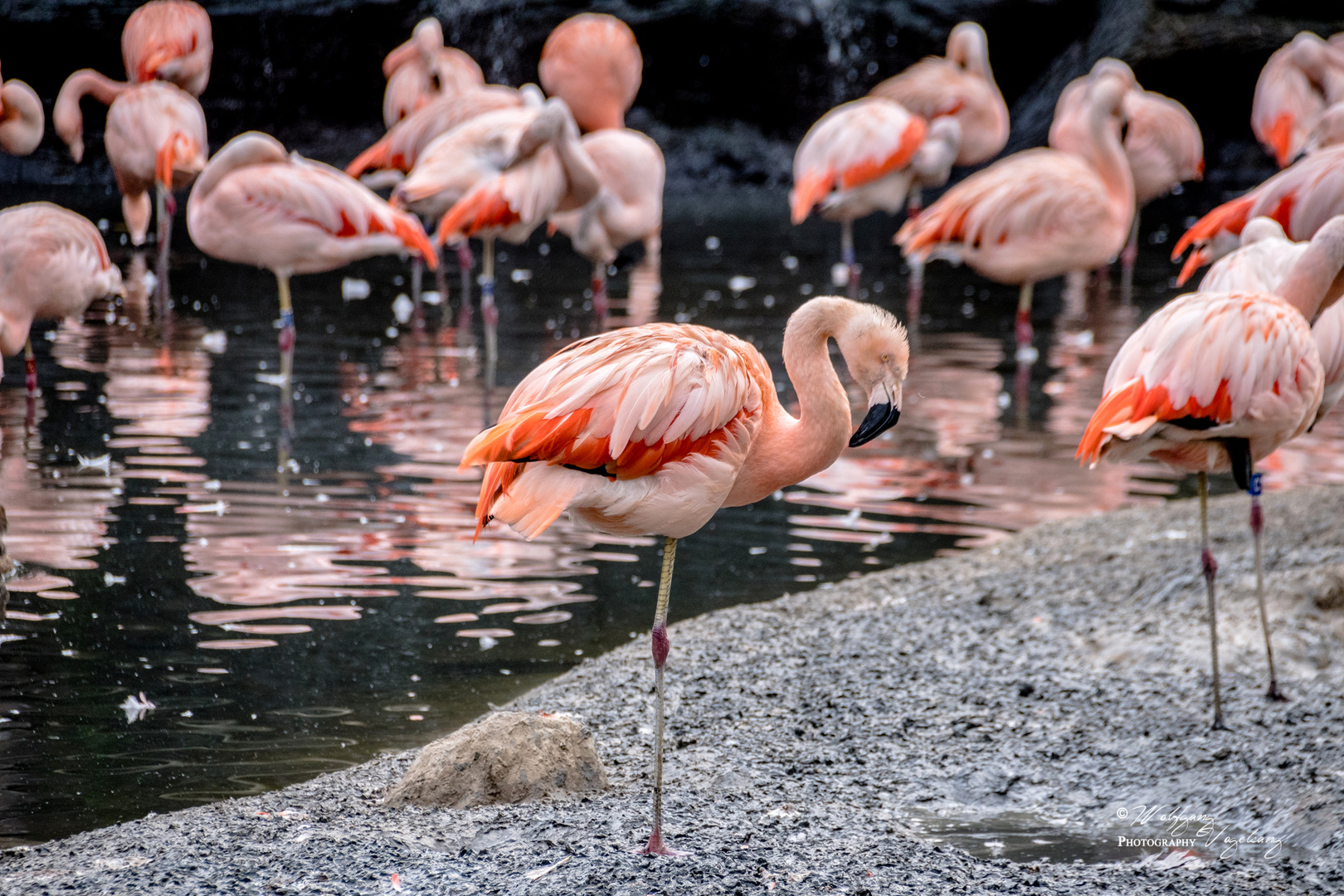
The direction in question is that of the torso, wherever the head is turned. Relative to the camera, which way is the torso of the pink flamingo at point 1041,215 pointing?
to the viewer's right

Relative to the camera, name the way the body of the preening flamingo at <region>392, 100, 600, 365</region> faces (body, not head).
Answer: to the viewer's right

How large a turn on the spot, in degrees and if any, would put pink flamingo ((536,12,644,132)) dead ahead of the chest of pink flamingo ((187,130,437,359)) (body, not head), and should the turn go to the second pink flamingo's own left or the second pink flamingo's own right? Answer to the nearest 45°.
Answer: approximately 135° to the second pink flamingo's own right

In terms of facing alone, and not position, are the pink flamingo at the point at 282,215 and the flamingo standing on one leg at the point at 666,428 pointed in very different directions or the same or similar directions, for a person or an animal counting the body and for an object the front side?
very different directions

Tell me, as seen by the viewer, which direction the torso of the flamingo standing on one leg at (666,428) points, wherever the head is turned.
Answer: to the viewer's right

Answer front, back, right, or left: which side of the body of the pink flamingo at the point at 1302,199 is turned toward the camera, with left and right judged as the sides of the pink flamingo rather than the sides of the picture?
right

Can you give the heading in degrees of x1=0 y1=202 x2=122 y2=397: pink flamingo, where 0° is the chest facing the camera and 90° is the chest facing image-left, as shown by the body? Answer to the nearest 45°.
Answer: approximately 90°

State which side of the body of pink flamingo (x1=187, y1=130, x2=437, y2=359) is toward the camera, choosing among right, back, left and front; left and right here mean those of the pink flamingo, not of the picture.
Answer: left

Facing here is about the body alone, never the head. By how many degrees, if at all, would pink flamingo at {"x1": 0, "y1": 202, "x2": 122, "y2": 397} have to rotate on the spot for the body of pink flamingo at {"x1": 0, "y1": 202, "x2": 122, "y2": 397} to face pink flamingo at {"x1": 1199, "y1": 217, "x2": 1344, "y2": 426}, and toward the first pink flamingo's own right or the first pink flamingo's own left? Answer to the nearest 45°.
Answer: approximately 135° to the first pink flamingo's own left

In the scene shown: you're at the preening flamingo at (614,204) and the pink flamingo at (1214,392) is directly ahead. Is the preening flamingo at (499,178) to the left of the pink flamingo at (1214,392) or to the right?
right

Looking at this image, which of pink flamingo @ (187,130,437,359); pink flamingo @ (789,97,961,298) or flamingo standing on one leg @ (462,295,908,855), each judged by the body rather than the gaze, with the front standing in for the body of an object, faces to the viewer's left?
pink flamingo @ (187,130,437,359)
